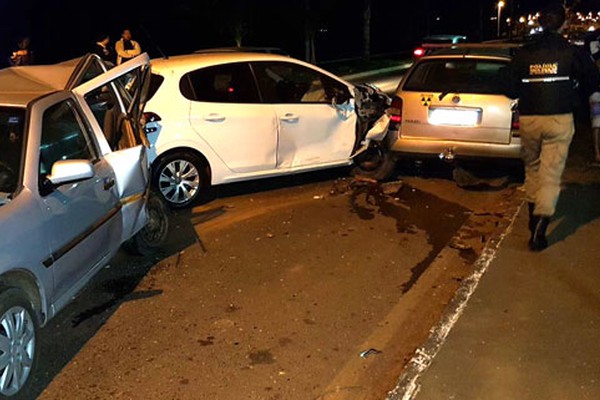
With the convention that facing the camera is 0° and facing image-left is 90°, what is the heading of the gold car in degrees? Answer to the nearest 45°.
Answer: approximately 180°

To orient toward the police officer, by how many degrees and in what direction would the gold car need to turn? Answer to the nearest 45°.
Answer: approximately 180°

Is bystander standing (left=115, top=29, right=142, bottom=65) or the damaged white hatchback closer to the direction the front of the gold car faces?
the bystander standing

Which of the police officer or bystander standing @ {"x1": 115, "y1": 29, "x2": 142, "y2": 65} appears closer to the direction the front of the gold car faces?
the bystander standing

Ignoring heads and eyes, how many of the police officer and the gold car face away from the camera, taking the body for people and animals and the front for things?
2

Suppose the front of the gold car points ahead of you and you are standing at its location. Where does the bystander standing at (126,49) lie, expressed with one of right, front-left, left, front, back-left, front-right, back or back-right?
front-left

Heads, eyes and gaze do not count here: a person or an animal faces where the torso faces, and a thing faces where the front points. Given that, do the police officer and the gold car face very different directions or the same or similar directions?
same or similar directions

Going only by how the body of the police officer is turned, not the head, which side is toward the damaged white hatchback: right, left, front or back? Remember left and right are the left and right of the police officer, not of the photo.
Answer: left

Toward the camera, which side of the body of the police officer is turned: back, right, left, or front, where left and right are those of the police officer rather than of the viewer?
back

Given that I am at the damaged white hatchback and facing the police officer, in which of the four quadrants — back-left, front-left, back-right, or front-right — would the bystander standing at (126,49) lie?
back-left

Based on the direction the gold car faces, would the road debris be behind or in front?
behind

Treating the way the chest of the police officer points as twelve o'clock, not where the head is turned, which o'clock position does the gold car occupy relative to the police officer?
The gold car is roughly at 11 o'clock from the police officer.

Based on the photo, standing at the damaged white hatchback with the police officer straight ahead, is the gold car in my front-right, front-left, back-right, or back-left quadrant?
front-left

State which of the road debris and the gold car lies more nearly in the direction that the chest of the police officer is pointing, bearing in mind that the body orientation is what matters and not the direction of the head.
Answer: the gold car

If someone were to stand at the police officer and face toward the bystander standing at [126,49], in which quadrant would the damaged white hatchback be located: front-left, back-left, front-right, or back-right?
front-left

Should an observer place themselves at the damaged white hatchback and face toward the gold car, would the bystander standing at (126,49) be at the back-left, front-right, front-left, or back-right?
back-left
